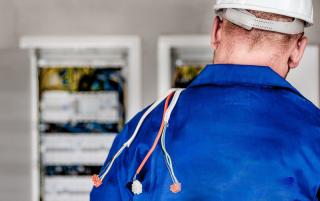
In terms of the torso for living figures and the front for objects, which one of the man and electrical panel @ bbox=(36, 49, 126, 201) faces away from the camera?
the man

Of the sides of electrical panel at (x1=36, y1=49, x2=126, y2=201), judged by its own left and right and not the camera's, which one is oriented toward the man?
front

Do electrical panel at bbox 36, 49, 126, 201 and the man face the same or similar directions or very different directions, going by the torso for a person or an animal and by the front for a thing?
very different directions

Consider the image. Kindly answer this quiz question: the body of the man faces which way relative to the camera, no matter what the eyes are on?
away from the camera

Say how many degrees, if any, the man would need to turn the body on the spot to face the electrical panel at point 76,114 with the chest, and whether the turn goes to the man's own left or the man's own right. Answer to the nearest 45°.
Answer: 0° — they already face it

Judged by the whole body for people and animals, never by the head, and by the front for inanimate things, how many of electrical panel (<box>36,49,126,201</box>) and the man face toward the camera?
1

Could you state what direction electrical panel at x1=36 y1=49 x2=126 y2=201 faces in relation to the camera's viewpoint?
facing the viewer

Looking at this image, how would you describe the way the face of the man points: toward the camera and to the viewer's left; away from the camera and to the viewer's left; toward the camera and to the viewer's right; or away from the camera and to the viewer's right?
away from the camera and to the viewer's left
